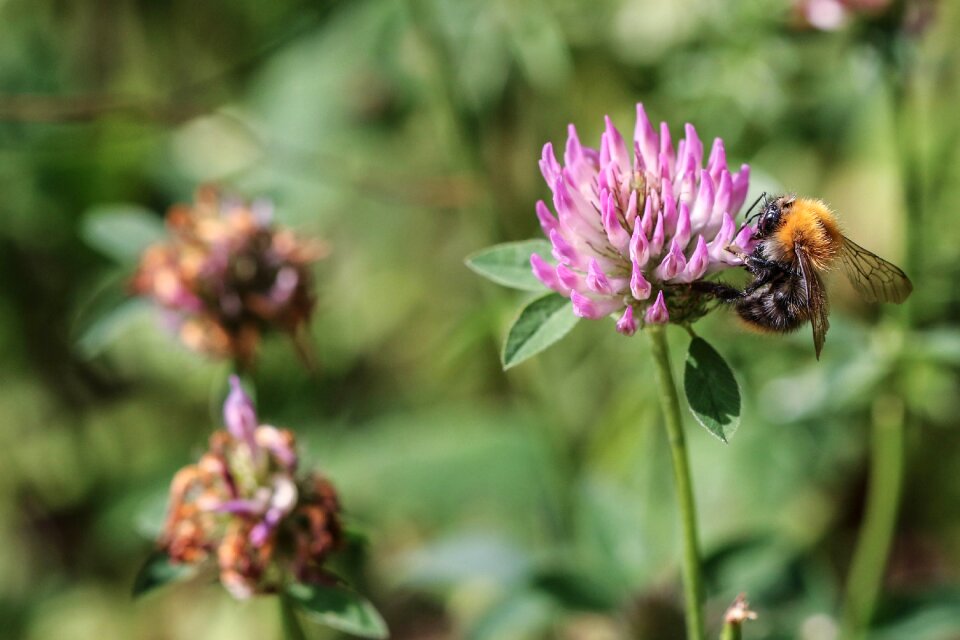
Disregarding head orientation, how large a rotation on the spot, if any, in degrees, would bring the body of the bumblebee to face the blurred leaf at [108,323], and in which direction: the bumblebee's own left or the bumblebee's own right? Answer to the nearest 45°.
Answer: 0° — it already faces it

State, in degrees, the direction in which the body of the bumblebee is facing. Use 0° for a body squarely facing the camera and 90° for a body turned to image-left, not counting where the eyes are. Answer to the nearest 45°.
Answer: approximately 90°
